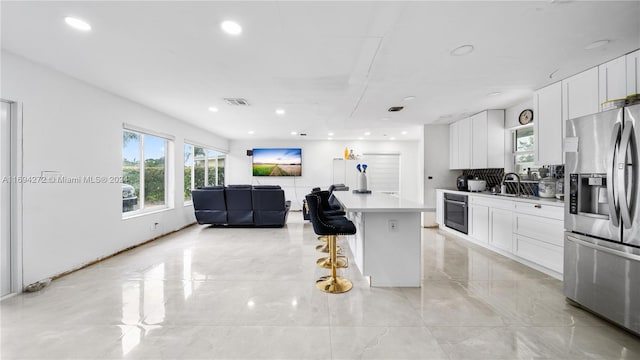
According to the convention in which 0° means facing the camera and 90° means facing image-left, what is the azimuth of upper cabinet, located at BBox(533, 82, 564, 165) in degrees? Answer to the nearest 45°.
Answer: approximately 45°

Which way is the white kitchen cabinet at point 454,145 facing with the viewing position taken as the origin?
facing to the left of the viewer

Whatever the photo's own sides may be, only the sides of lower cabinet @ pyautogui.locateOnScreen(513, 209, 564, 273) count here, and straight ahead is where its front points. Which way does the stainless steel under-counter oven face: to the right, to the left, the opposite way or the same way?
the same way

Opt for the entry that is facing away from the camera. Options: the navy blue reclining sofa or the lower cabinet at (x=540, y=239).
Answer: the navy blue reclining sofa

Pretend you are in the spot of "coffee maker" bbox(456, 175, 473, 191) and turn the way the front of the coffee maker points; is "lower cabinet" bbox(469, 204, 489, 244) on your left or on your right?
on your left

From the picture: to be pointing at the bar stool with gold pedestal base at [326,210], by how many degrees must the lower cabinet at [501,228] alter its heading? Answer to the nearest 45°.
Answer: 0° — it already faces it

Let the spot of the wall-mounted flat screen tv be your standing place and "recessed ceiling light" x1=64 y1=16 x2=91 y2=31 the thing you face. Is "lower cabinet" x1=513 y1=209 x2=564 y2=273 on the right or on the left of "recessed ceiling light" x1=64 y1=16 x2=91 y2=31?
left

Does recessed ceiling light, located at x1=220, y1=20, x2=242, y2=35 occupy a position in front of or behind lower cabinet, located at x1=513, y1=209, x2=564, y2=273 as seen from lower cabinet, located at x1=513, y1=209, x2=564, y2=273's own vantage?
in front

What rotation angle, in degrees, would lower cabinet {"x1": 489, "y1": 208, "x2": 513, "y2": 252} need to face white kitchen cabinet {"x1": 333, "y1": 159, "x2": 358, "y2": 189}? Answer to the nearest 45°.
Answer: approximately 90° to its right

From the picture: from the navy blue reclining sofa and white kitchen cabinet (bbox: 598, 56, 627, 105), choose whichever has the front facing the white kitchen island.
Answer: the white kitchen cabinet

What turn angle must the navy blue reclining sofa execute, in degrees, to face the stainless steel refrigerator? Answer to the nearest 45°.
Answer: approximately 135° to its right

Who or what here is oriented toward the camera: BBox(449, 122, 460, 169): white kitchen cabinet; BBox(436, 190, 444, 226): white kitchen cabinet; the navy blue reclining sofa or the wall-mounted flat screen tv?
the wall-mounted flat screen tv

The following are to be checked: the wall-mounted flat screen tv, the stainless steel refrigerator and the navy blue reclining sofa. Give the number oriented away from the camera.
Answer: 1

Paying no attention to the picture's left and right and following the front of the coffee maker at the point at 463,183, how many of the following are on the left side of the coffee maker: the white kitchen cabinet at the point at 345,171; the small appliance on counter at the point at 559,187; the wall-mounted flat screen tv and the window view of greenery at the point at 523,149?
2

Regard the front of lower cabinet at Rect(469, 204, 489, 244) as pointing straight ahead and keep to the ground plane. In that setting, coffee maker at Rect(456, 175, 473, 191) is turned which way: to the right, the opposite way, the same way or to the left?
the same way

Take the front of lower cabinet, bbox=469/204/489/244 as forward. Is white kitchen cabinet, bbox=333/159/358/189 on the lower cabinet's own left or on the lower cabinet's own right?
on the lower cabinet's own right

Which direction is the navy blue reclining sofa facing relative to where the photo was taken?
away from the camera

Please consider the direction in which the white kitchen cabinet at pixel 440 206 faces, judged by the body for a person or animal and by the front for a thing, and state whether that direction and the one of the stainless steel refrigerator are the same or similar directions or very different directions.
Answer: same or similar directions

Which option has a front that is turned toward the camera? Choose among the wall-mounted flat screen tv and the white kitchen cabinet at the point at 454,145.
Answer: the wall-mounted flat screen tv

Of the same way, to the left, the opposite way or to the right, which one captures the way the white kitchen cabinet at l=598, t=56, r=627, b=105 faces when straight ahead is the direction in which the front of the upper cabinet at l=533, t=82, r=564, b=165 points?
the same way

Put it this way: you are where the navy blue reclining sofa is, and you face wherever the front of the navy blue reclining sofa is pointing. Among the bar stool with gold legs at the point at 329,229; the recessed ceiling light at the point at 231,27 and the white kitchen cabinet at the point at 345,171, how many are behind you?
2

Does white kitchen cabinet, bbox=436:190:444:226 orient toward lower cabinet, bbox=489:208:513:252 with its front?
no

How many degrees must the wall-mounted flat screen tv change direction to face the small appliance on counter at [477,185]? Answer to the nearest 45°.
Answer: approximately 45° to its left
